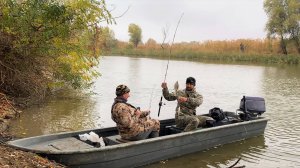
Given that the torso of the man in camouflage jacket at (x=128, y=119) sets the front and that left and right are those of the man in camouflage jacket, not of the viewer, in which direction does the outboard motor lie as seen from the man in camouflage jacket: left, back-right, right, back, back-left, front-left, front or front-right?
front-left

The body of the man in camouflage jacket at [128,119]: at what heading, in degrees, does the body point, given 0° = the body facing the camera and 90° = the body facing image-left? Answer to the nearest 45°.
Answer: approximately 270°

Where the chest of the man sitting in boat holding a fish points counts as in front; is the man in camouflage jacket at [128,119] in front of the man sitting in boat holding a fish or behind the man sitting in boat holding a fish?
in front

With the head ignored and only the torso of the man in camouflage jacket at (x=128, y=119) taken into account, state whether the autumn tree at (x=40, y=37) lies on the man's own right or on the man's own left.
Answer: on the man's own left

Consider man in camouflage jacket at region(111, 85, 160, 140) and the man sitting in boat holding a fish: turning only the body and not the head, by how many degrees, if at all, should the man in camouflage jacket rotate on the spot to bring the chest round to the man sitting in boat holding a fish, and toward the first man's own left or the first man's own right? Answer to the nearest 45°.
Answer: approximately 45° to the first man's own left

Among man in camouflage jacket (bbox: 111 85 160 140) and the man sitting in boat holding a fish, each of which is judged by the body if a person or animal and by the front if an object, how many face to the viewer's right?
1
